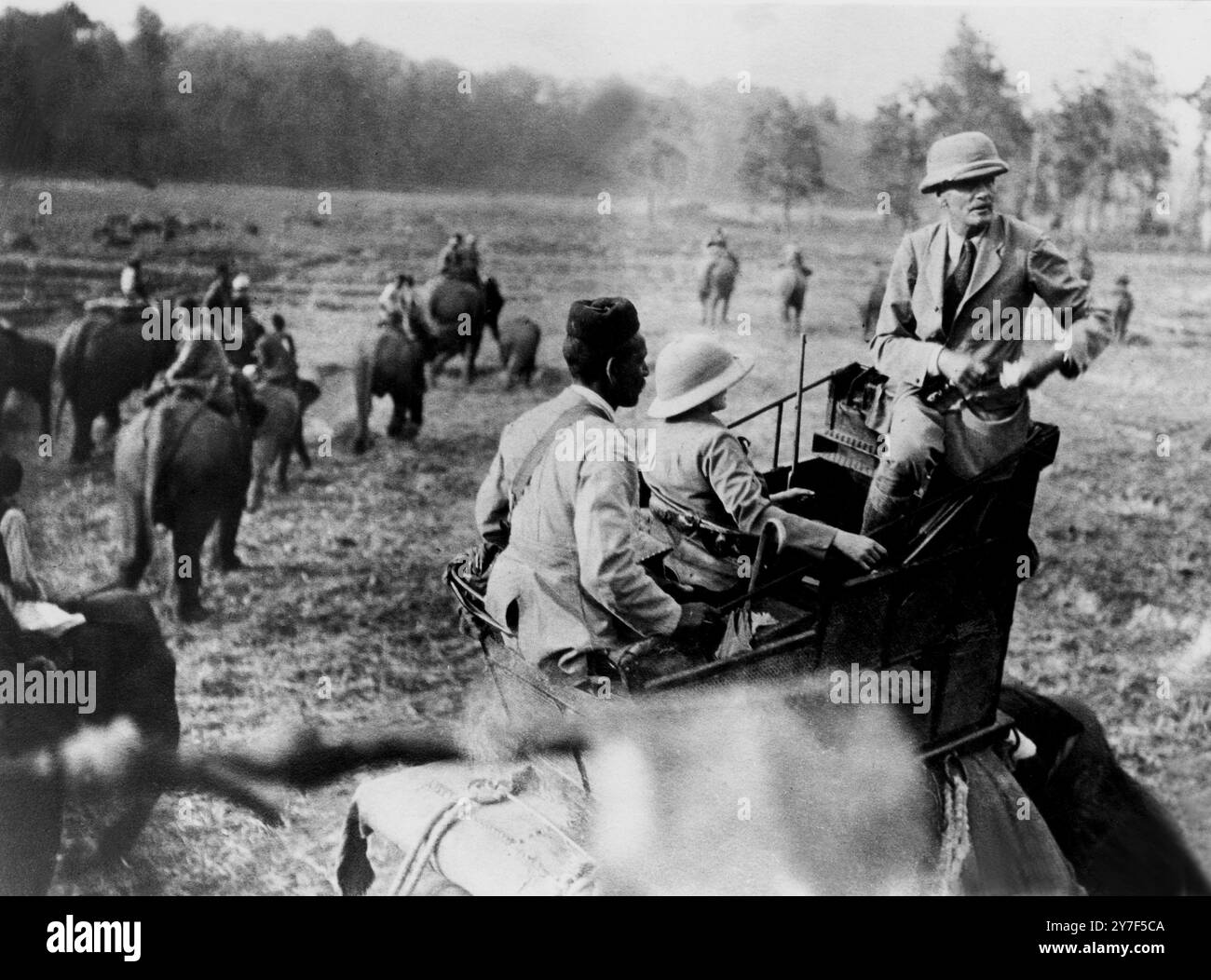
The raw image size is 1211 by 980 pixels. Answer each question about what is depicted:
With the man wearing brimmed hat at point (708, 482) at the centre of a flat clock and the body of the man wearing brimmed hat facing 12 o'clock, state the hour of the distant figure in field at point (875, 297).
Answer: The distant figure in field is roughly at 11 o'clock from the man wearing brimmed hat.

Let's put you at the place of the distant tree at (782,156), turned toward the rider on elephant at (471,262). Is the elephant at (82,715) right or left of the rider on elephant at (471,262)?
left

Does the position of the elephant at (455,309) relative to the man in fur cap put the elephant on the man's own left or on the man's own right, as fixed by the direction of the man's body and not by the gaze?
on the man's own left

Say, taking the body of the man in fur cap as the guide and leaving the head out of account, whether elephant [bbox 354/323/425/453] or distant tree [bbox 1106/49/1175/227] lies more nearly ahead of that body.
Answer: the distant tree

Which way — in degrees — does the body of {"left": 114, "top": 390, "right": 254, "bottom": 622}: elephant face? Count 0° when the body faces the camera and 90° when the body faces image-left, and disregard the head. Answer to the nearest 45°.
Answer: approximately 225°

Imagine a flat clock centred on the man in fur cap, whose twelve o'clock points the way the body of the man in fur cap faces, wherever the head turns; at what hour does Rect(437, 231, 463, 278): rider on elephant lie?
The rider on elephant is roughly at 10 o'clock from the man in fur cap.

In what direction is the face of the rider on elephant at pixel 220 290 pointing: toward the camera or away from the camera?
away from the camera
